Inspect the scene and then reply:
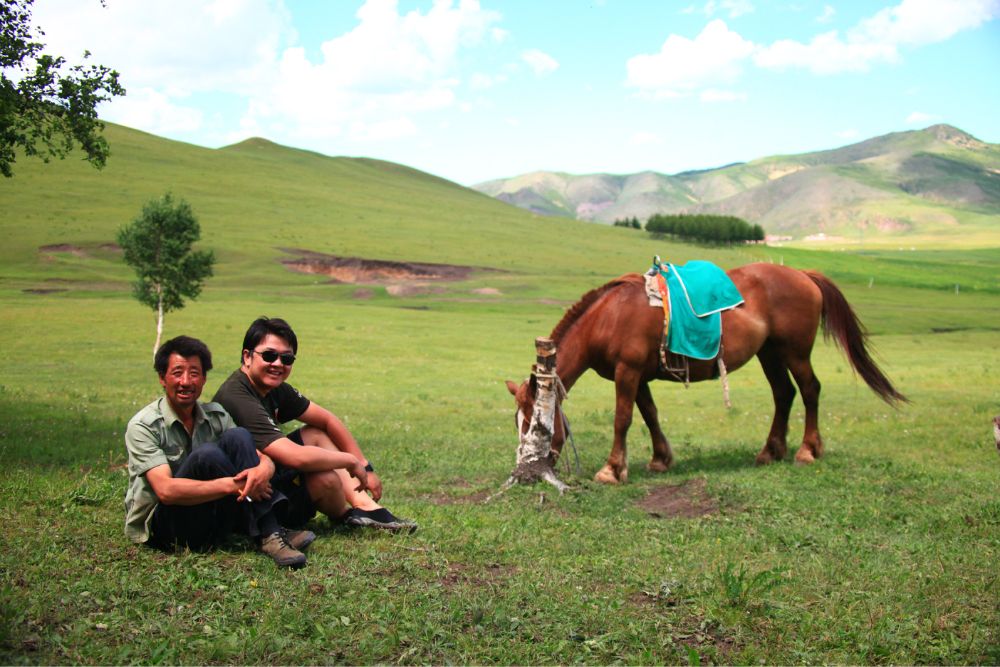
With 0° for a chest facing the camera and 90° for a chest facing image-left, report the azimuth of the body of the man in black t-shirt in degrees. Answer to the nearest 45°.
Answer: approximately 315°

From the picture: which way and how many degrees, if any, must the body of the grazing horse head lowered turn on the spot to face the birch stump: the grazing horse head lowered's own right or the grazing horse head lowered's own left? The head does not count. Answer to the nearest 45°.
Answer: approximately 45° to the grazing horse head lowered's own left

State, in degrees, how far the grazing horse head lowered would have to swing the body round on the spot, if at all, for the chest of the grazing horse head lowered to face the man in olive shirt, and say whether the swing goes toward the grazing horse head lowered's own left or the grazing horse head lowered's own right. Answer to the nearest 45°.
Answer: approximately 45° to the grazing horse head lowered's own left

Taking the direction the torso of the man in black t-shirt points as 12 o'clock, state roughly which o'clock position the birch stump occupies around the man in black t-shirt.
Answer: The birch stump is roughly at 9 o'clock from the man in black t-shirt.

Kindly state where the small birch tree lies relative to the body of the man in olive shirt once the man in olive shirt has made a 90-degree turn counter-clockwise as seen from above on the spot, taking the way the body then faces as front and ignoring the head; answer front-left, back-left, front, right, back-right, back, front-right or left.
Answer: front-left

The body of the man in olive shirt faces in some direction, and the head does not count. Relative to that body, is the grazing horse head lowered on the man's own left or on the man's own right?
on the man's own left

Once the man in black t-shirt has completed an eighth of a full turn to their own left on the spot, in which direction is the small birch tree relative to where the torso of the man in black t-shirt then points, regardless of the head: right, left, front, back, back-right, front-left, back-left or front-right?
left

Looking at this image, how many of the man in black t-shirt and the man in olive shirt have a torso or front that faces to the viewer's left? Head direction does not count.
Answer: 0

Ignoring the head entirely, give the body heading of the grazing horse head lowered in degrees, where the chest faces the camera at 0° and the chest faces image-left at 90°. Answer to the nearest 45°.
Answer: approximately 90°

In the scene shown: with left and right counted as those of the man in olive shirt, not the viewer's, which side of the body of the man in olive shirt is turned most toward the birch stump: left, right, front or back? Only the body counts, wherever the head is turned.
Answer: left

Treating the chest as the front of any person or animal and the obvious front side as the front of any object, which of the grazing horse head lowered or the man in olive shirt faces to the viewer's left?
the grazing horse head lowered

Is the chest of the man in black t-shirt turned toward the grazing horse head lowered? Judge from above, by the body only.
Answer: no

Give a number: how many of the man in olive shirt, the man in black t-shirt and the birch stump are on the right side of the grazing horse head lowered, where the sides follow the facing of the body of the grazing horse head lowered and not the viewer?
0

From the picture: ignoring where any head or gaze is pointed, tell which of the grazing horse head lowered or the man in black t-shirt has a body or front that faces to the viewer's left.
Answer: the grazing horse head lowered

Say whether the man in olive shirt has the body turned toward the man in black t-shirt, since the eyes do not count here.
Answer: no

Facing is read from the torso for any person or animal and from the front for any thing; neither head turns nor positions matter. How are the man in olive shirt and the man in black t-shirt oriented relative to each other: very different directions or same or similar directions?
same or similar directions
